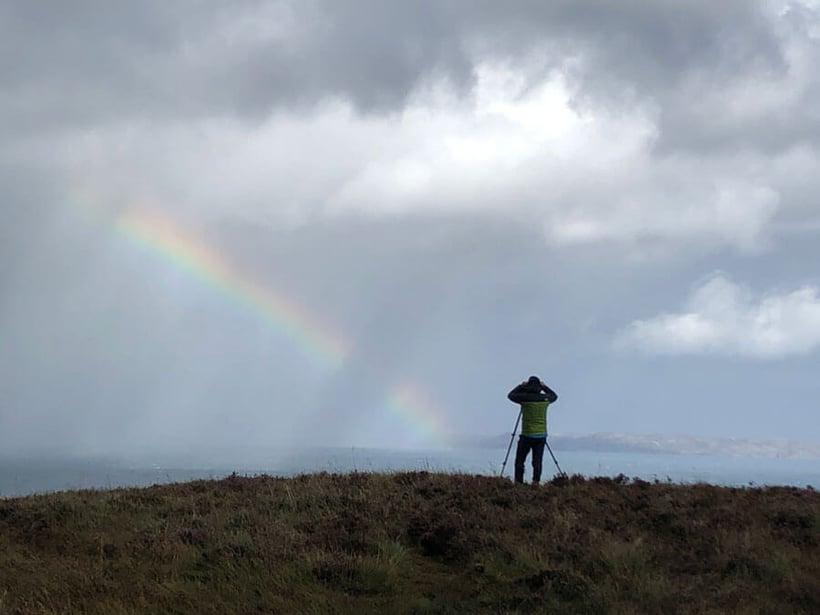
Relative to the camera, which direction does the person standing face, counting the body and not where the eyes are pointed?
away from the camera
